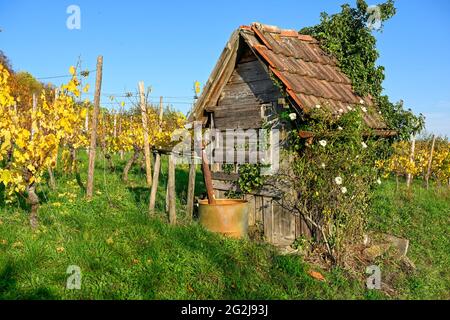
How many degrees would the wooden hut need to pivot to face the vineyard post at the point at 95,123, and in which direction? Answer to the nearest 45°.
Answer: approximately 45° to its right

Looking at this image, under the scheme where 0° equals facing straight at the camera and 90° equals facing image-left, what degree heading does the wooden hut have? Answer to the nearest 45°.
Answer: approximately 45°

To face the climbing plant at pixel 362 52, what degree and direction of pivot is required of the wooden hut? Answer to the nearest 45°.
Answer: approximately 180°

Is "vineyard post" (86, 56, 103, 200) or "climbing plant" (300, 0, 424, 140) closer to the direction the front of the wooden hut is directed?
the vineyard post
